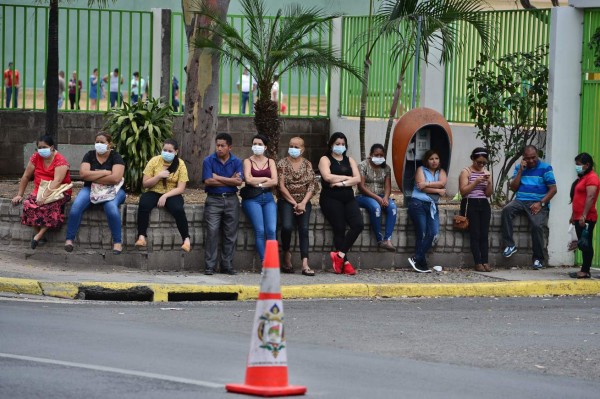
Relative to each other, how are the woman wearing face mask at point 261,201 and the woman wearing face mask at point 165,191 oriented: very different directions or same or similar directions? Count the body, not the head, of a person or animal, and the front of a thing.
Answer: same or similar directions

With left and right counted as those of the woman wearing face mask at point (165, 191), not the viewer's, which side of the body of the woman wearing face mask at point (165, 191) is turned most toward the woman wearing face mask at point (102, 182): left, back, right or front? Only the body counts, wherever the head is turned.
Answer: right

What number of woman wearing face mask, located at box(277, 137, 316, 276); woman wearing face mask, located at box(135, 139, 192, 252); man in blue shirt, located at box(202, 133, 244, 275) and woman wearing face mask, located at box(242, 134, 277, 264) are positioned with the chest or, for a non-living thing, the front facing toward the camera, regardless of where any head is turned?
4

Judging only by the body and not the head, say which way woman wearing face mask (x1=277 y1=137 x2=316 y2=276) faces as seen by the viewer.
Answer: toward the camera

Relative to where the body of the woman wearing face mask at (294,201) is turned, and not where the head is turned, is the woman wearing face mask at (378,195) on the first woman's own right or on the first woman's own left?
on the first woman's own left

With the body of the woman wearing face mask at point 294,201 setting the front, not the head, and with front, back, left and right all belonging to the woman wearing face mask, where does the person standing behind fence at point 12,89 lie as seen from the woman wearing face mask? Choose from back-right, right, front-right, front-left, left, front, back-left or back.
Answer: back-right

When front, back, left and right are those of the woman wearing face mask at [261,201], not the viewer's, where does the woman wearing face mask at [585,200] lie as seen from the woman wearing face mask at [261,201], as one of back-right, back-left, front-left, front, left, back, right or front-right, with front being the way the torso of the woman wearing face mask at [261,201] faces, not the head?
left

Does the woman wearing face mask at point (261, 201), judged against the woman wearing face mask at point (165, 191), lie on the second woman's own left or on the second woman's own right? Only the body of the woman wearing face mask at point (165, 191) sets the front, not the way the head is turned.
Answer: on the second woman's own left

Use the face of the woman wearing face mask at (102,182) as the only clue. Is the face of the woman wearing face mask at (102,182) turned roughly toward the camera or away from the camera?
toward the camera

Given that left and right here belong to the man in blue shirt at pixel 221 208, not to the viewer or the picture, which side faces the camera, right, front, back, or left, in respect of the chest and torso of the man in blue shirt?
front

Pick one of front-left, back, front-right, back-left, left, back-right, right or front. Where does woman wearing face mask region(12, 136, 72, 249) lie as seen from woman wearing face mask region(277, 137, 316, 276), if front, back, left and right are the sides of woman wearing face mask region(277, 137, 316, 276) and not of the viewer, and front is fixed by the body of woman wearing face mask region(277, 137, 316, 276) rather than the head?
right

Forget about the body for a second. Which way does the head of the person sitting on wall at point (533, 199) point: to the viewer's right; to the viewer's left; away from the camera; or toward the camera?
toward the camera

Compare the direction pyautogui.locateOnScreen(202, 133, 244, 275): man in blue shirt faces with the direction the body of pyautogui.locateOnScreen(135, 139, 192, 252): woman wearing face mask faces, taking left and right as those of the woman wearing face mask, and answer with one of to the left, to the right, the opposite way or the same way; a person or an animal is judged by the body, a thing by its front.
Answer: the same way

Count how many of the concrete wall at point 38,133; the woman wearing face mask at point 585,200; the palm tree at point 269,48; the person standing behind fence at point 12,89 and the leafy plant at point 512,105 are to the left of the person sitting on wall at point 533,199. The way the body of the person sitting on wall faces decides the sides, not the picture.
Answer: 1

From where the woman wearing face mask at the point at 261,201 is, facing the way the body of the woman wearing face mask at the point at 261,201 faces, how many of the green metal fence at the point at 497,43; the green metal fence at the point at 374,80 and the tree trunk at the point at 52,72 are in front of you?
0

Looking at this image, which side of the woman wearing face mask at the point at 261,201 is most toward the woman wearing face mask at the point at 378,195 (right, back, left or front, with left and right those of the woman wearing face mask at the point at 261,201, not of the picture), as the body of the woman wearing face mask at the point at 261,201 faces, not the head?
left
